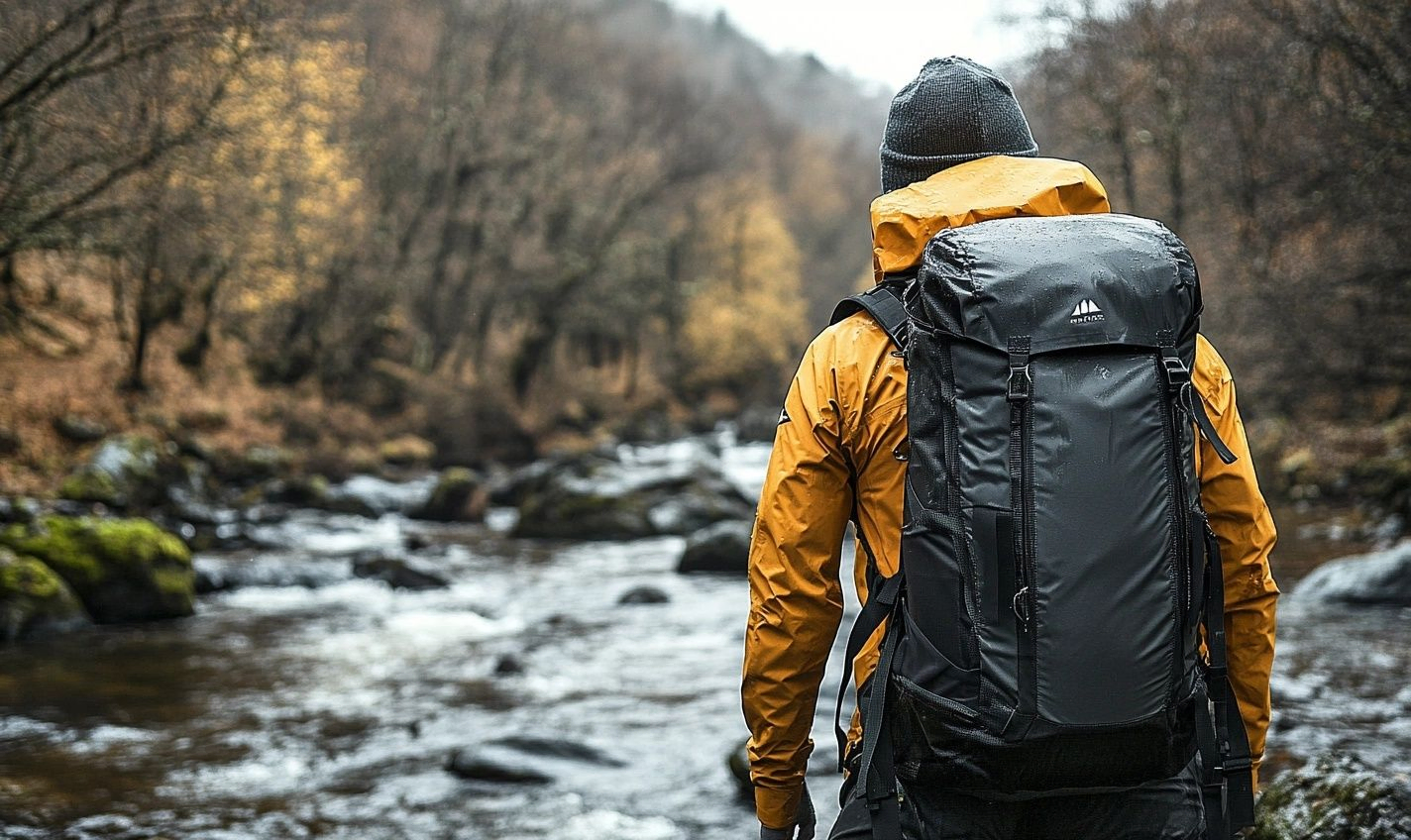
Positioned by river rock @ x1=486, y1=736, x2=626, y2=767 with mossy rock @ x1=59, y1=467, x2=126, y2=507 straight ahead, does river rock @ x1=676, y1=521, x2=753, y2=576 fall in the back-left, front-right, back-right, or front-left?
front-right

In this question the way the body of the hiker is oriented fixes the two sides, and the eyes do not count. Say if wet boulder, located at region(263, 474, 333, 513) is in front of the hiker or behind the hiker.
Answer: in front

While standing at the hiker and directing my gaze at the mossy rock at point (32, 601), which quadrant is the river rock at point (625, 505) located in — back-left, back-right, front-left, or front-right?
front-right

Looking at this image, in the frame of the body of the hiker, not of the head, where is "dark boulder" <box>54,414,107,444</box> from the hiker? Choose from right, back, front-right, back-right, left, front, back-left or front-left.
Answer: front

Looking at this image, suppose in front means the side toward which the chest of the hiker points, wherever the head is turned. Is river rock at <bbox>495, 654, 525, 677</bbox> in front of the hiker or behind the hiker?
in front

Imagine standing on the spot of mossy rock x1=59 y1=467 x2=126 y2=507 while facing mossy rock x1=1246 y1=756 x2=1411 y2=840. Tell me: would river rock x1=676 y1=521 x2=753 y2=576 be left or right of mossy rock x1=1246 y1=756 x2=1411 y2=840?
left

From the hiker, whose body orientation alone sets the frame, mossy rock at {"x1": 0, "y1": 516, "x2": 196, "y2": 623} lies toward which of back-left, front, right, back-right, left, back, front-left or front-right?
front

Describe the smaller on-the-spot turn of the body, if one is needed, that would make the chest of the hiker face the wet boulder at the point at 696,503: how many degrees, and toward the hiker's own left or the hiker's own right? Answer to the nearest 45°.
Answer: approximately 45° to the hiker's own right

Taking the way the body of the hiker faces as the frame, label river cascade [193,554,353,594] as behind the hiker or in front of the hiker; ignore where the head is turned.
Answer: in front

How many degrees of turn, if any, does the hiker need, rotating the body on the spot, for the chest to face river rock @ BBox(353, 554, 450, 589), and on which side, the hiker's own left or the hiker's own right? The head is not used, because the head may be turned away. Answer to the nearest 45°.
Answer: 0° — they already face it

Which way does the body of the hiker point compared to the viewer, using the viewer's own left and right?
facing away from the viewer and to the left of the viewer

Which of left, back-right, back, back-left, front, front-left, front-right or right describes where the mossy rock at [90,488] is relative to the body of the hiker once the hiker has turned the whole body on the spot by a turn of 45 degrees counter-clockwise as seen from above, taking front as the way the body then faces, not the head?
front-right

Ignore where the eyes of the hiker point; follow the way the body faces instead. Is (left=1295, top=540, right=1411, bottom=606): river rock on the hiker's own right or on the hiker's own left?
on the hiker's own right
